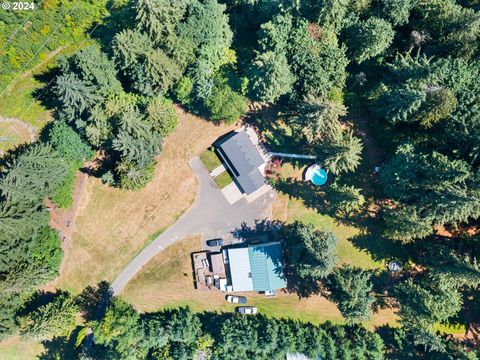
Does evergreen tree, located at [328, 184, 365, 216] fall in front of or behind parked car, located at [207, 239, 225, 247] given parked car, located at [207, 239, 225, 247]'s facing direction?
in front

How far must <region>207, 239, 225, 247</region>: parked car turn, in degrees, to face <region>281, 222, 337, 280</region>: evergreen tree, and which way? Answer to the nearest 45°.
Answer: approximately 45° to its right

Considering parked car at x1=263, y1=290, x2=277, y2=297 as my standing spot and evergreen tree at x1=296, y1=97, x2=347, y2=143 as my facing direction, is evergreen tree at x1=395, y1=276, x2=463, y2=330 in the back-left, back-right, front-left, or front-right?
front-right

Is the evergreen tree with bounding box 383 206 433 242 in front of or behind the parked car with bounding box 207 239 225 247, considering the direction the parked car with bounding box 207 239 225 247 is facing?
in front

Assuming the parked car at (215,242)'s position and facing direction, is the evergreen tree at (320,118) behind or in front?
in front

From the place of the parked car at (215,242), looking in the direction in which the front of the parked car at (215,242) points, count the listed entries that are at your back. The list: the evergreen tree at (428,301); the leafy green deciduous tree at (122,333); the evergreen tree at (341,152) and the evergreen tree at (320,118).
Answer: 1

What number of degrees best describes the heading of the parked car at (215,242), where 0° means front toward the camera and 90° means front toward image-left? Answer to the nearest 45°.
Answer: approximately 270°
